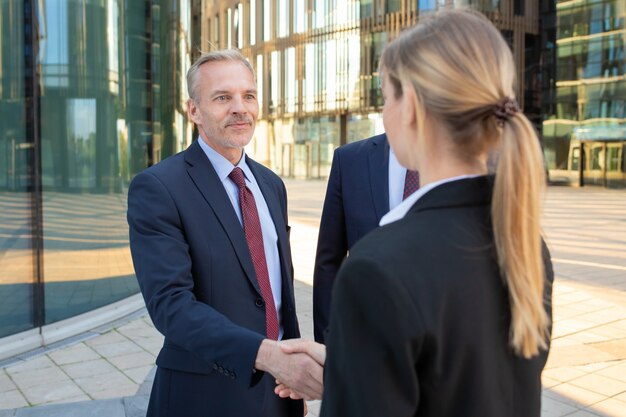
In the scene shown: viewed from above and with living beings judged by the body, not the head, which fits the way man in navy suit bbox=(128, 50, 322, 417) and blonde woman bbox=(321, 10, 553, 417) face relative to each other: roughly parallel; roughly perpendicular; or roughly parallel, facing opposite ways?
roughly parallel, facing opposite ways

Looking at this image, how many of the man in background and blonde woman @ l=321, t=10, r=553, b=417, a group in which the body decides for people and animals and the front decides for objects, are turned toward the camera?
1

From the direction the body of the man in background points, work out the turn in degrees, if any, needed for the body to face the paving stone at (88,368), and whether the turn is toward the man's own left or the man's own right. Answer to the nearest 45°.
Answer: approximately 135° to the man's own right

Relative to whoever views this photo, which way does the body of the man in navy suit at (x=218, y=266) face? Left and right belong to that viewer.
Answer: facing the viewer and to the right of the viewer

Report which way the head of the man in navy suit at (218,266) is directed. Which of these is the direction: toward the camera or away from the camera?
toward the camera

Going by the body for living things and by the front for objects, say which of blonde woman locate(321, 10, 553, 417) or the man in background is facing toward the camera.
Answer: the man in background

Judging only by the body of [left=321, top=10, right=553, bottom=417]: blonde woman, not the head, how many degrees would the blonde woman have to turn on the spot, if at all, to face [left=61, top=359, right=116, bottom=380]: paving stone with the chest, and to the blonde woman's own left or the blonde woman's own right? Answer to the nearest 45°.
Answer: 0° — they already face it

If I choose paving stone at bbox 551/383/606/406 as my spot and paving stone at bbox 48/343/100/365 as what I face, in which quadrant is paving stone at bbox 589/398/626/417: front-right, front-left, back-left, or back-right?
back-left

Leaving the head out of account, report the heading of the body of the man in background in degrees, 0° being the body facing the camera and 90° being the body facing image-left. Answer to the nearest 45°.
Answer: approximately 0°

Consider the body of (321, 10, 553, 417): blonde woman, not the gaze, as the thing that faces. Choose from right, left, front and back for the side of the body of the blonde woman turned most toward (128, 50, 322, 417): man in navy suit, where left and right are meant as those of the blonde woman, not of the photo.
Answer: front

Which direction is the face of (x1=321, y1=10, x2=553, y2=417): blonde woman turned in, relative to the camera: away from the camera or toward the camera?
away from the camera
